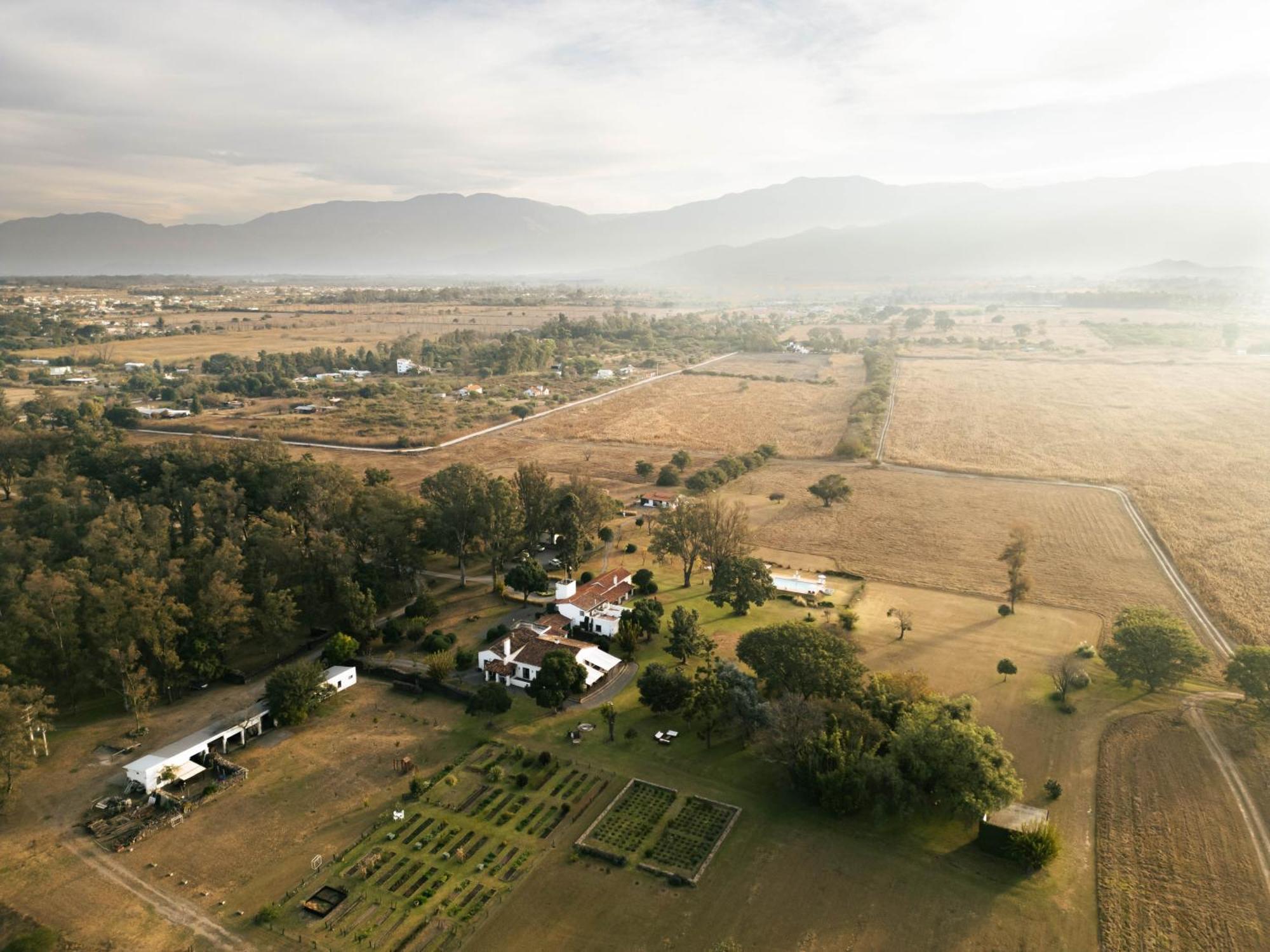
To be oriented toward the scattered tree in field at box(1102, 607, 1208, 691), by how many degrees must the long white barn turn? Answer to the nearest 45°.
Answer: approximately 45° to its left

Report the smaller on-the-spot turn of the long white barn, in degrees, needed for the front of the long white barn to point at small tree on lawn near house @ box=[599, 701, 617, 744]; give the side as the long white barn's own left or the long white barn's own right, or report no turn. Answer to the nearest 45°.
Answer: approximately 45° to the long white barn's own left

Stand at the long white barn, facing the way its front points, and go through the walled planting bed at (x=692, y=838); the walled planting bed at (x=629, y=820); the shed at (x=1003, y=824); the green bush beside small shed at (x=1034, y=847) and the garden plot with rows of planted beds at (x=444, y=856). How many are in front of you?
5

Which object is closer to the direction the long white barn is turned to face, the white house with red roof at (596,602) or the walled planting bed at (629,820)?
the walled planting bed

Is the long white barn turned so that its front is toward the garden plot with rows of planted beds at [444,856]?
yes

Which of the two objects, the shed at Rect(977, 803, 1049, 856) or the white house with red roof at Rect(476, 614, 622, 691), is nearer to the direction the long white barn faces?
the shed

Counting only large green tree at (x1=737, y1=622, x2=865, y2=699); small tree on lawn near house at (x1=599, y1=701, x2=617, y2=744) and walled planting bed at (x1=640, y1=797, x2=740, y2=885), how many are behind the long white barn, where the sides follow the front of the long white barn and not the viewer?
0

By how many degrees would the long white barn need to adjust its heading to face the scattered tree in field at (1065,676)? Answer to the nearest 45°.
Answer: approximately 45° to its left

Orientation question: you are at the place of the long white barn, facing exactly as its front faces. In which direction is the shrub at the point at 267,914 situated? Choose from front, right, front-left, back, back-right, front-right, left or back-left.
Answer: front-right

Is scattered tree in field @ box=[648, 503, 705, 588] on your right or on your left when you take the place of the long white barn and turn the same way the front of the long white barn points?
on your left

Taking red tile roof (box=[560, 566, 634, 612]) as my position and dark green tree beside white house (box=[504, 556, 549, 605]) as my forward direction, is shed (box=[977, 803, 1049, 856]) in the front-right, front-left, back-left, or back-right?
back-left

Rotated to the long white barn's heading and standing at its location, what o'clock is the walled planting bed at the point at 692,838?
The walled planting bed is roughly at 12 o'clock from the long white barn.

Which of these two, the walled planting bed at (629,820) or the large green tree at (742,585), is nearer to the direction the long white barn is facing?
the walled planting bed

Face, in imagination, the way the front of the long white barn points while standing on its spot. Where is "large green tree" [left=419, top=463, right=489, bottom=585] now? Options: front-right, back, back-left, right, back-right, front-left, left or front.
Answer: left

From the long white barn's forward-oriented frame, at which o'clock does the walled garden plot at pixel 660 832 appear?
The walled garden plot is roughly at 12 o'clock from the long white barn.

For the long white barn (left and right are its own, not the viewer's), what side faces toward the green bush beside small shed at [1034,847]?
front

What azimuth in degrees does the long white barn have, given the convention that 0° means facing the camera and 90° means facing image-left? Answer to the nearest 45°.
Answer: approximately 315°

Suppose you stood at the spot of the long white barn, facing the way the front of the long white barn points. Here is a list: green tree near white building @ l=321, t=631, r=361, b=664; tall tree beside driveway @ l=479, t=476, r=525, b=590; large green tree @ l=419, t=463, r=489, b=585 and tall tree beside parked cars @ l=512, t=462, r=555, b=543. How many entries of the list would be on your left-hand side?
4

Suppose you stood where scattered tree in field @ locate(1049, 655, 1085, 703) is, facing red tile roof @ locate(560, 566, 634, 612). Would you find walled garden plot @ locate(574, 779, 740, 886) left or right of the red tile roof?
left
